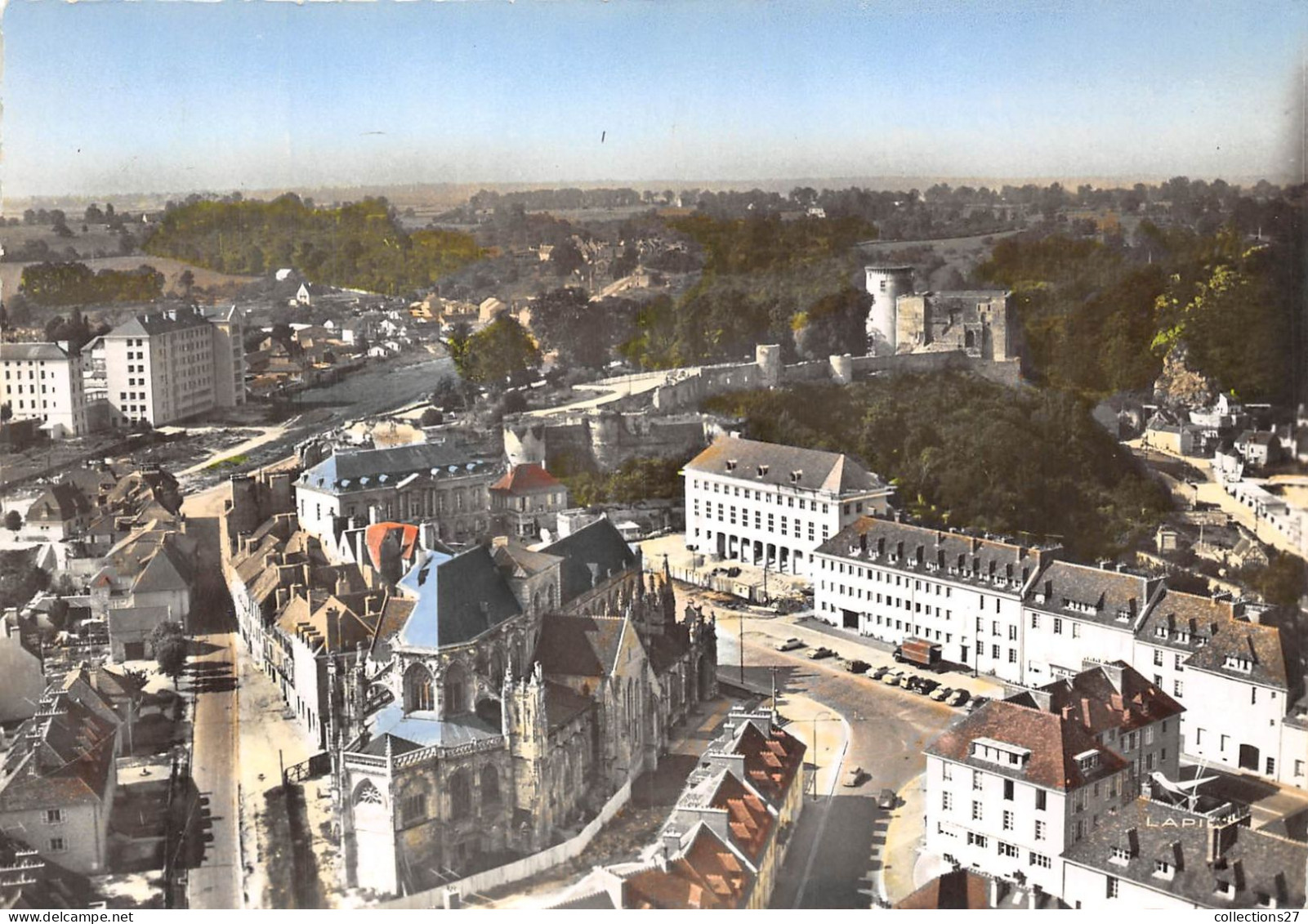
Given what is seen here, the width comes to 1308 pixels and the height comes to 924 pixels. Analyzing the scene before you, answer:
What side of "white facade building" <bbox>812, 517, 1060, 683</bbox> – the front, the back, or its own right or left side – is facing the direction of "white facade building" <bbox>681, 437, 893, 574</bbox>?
right

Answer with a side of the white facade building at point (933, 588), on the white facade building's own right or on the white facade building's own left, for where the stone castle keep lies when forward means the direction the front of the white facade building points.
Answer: on the white facade building's own right

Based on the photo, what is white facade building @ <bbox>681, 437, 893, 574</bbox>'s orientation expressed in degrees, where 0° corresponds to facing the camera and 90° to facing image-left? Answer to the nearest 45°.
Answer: approximately 45°

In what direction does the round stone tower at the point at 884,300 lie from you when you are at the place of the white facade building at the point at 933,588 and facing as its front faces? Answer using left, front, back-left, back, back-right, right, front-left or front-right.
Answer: back-right

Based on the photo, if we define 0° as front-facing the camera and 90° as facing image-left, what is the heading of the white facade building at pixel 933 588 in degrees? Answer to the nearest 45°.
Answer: approximately 45°
